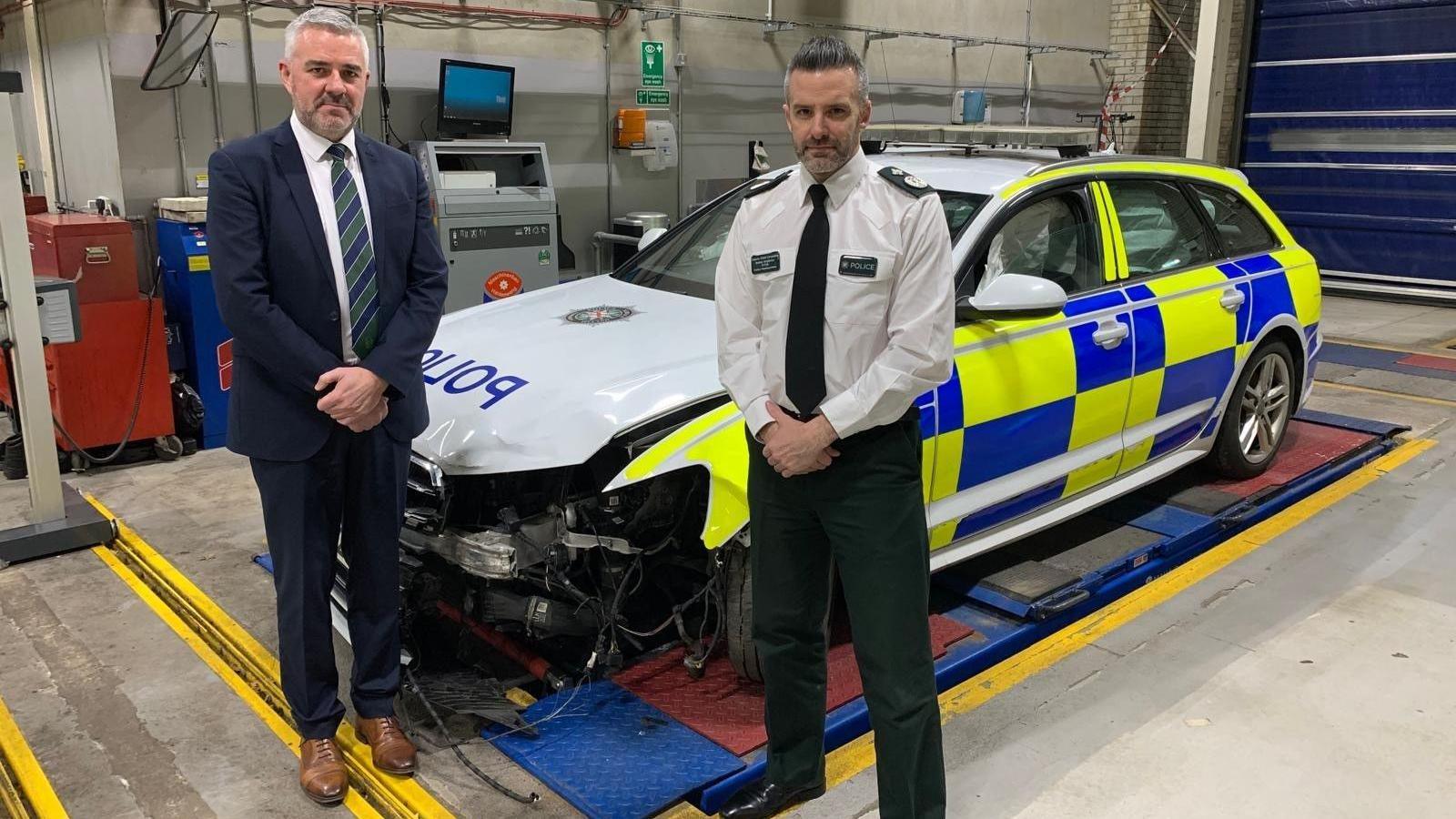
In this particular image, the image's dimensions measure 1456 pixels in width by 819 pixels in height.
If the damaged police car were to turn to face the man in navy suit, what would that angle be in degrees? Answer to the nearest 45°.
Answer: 0° — it already faces them

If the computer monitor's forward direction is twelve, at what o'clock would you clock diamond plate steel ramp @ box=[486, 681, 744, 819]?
The diamond plate steel ramp is roughly at 12 o'clock from the computer monitor.

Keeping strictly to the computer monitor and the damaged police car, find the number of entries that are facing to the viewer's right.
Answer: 0

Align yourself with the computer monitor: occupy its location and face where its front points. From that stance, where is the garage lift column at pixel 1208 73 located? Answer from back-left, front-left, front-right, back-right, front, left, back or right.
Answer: left

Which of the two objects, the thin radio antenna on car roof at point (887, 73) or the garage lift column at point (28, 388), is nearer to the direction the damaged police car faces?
the garage lift column

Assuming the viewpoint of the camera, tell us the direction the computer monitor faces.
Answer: facing the viewer

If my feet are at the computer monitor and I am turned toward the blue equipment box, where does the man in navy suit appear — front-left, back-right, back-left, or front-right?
front-left

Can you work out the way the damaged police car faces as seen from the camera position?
facing the viewer and to the left of the viewer

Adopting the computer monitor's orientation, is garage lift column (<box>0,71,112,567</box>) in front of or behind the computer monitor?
in front

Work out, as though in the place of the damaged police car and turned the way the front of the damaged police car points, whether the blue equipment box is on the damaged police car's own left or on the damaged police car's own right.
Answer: on the damaged police car's own right

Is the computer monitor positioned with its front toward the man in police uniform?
yes

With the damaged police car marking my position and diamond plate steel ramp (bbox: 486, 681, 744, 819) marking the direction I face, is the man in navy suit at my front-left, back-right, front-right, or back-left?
front-right

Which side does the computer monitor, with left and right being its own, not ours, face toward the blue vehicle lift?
front

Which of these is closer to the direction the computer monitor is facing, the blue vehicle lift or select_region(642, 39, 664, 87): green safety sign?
the blue vehicle lift

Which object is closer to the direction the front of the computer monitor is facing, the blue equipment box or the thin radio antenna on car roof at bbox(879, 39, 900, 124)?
the blue equipment box

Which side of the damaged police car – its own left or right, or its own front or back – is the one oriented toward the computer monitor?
right

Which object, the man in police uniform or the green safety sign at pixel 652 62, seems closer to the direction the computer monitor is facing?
the man in police uniform

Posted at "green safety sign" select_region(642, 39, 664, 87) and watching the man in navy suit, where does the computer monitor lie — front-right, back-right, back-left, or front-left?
front-right

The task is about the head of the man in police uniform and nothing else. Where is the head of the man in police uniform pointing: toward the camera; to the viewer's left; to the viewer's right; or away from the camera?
toward the camera

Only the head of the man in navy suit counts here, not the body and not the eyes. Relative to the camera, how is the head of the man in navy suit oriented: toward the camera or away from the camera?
toward the camera
